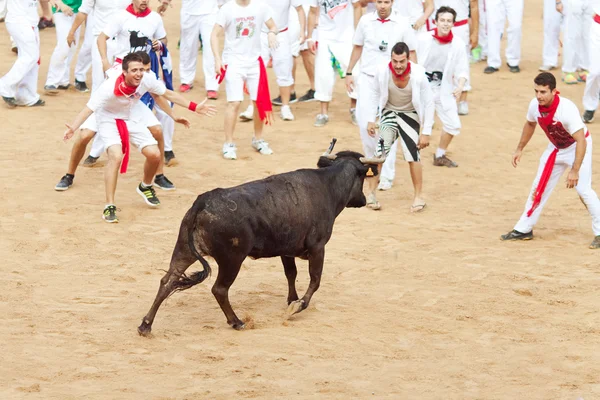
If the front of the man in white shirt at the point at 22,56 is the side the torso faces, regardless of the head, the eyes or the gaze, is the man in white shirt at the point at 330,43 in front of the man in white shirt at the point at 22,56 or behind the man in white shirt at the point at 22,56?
in front

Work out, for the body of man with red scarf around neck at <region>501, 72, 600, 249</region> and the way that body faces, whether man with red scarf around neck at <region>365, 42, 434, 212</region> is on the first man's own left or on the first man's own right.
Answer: on the first man's own right

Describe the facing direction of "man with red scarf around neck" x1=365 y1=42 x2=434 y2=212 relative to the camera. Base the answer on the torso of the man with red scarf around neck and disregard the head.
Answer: toward the camera

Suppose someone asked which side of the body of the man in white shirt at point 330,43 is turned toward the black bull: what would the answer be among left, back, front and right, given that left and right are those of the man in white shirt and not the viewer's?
front

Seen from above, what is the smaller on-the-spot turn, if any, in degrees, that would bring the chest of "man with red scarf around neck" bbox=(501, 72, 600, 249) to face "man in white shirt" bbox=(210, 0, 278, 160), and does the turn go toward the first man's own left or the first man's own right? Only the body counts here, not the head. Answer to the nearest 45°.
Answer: approximately 90° to the first man's own right

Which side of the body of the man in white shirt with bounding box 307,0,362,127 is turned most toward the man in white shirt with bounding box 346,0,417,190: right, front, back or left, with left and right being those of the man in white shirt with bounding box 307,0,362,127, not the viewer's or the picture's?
front

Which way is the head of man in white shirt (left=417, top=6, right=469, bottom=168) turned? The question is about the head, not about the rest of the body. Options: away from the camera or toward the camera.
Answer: toward the camera

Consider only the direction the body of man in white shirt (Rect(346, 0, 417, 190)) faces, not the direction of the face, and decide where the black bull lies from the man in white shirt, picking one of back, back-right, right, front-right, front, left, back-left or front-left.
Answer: front

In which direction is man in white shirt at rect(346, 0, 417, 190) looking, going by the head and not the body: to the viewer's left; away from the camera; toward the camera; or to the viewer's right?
toward the camera

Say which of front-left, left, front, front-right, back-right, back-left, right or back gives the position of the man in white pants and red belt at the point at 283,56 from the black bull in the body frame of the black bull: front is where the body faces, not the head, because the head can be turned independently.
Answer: front-left

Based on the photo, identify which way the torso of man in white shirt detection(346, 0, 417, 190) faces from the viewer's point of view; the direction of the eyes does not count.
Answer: toward the camera

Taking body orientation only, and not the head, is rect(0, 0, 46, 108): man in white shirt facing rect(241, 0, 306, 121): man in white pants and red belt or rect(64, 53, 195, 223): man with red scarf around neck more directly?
the man in white pants and red belt

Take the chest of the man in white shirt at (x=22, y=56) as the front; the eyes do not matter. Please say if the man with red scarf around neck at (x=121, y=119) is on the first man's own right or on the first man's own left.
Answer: on the first man's own right

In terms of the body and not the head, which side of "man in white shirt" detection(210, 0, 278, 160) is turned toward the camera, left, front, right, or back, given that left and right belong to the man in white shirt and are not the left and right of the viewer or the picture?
front

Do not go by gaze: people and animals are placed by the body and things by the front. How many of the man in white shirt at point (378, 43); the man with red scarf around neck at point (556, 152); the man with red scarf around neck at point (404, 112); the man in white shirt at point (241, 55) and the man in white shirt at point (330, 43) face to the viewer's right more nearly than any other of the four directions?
0

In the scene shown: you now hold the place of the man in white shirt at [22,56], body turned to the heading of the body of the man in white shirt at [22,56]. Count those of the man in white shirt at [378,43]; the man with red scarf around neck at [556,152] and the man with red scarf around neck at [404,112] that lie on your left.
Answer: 0

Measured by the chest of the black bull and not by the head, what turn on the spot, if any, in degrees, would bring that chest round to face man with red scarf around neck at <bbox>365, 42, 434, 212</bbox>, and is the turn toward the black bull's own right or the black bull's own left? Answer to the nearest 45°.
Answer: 0° — it already faces them

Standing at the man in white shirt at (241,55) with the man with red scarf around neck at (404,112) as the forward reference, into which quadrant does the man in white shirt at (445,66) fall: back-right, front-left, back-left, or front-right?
front-left

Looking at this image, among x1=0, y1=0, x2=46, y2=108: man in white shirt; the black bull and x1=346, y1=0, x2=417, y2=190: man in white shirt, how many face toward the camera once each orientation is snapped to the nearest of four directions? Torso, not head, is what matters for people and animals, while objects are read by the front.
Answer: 1

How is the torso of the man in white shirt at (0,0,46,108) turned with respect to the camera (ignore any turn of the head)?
to the viewer's right

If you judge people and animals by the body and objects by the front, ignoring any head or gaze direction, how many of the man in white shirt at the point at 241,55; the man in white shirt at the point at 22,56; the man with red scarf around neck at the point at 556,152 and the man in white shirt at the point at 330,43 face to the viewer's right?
1
